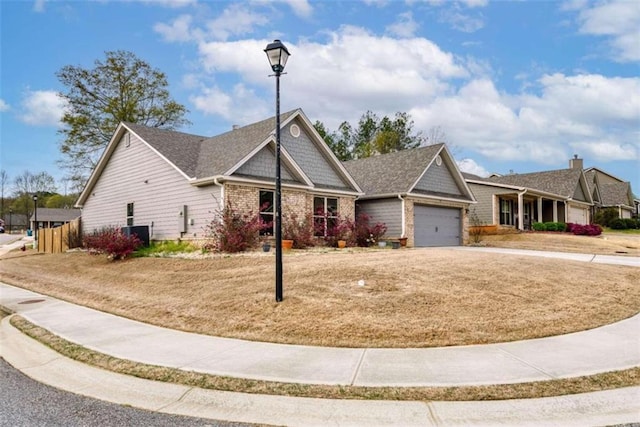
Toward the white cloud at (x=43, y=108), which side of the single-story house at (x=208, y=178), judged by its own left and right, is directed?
back

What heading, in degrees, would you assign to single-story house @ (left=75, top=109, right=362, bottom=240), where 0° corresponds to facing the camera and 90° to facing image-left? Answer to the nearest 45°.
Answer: approximately 315°

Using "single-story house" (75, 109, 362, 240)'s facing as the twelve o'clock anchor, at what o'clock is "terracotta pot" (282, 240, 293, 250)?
The terracotta pot is roughly at 12 o'clock from the single-story house.
